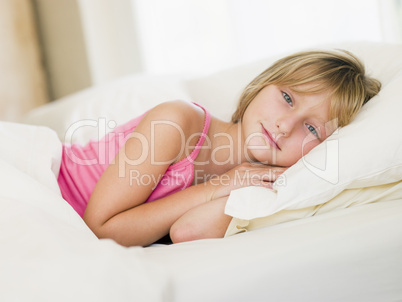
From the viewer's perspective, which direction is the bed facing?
to the viewer's left
